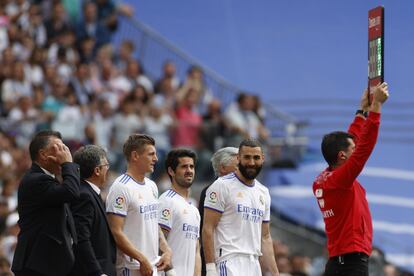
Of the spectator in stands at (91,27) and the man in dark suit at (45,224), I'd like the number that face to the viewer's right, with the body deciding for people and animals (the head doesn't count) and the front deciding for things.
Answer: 1

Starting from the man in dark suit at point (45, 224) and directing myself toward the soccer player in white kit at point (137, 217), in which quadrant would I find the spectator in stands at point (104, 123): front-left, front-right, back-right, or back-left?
front-left

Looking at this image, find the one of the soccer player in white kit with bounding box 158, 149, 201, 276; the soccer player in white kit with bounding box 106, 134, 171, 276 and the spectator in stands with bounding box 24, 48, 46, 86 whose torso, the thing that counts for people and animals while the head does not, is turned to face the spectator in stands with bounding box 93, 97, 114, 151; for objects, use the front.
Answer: the spectator in stands with bounding box 24, 48, 46, 86

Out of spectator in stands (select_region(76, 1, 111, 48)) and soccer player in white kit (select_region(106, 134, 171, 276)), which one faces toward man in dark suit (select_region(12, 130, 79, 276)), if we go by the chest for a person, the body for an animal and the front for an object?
the spectator in stands

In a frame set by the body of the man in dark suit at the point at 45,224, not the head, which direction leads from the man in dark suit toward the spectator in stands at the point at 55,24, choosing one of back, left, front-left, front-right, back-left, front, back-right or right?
left

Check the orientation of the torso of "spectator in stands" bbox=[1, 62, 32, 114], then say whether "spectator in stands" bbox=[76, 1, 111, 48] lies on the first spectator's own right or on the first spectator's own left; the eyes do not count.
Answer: on the first spectator's own left

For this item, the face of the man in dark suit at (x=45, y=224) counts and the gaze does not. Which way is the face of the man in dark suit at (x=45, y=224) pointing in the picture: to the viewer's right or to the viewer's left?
to the viewer's right

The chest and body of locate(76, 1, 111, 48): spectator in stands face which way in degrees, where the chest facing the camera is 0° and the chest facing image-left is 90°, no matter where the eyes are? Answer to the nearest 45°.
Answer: approximately 0°

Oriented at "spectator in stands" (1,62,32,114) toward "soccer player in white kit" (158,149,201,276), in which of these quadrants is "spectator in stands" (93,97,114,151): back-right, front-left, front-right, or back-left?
front-left

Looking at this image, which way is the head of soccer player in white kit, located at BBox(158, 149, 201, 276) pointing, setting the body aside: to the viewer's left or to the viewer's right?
to the viewer's right

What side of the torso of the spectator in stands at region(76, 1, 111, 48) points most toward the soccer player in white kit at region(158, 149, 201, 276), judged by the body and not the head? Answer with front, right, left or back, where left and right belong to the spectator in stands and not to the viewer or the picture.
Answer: front

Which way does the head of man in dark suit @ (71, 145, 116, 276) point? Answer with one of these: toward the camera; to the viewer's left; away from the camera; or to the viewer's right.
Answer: to the viewer's right

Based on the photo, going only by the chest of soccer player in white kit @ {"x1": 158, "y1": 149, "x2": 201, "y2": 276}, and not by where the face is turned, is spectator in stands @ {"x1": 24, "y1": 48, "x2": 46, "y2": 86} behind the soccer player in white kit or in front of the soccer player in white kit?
behind

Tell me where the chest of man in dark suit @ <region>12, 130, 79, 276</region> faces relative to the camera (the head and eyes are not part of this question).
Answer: to the viewer's right
